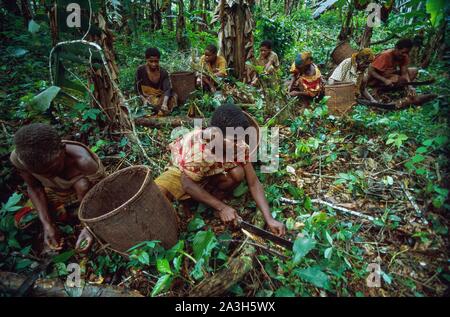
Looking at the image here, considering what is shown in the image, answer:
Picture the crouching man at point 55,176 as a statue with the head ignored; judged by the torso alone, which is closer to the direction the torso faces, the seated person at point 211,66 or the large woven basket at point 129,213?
the large woven basket

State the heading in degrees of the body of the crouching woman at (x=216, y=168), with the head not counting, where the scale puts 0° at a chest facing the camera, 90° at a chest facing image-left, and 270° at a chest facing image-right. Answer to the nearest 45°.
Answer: approximately 315°

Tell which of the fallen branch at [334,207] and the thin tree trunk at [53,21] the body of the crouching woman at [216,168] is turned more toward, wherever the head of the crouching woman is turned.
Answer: the fallen branch

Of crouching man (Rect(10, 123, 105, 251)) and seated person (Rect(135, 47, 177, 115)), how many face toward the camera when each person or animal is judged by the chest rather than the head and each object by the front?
2

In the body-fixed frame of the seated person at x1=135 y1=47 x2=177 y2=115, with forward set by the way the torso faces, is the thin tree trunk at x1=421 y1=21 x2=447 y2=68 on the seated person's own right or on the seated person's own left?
on the seated person's own left

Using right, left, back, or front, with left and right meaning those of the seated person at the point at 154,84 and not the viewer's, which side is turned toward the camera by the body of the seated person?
front

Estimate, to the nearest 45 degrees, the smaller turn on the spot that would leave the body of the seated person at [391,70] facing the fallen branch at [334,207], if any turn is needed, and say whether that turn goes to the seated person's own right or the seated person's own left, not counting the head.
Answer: approximately 45° to the seated person's own right

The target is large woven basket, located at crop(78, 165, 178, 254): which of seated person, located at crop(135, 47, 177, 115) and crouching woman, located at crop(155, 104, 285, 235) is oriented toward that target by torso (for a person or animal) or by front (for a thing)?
the seated person

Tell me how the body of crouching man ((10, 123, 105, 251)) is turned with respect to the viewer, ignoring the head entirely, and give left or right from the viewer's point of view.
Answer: facing the viewer

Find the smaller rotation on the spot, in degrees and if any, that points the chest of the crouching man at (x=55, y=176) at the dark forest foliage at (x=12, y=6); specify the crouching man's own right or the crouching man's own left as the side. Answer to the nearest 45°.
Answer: approximately 180°
